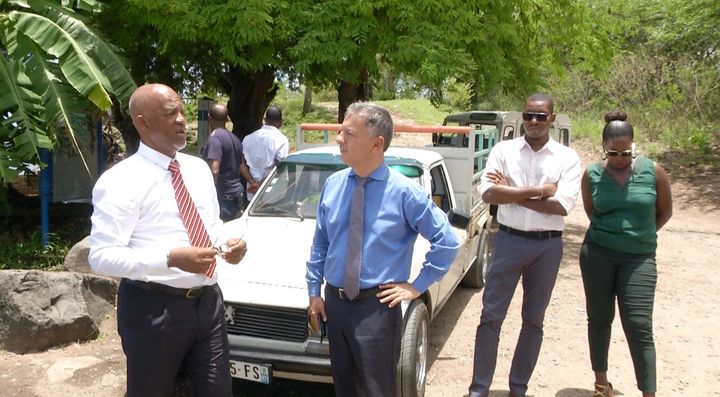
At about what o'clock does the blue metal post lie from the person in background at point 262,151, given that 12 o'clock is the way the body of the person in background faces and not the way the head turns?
The blue metal post is roughly at 10 o'clock from the person in background.

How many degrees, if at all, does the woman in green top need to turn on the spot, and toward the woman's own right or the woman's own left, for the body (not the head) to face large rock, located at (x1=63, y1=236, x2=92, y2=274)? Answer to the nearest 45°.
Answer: approximately 90° to the woman's own right

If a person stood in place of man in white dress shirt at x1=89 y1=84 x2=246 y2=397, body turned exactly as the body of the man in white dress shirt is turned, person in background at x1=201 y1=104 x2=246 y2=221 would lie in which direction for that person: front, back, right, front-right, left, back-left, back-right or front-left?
back-left

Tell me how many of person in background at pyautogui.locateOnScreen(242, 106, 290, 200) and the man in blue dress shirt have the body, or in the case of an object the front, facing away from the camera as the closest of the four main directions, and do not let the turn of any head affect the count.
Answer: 1

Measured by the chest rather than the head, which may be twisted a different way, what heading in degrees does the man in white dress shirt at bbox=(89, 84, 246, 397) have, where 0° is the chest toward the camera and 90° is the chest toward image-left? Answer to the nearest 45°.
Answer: approximately 315°

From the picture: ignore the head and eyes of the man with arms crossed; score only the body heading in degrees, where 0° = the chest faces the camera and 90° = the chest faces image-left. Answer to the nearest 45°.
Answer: approximately 0°

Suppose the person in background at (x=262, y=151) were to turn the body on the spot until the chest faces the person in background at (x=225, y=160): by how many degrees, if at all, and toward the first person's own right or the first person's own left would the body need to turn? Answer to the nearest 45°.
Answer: approximately 135° to the first person's own left

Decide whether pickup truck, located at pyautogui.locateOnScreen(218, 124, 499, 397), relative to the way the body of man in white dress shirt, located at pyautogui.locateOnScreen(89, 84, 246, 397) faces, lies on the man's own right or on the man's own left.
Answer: on the man's own left

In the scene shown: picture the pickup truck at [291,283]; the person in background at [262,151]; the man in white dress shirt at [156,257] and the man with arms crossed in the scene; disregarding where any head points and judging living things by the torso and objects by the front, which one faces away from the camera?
the person in background
